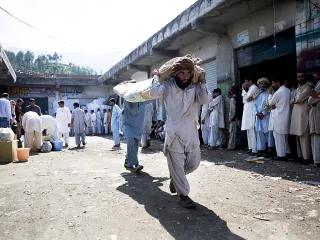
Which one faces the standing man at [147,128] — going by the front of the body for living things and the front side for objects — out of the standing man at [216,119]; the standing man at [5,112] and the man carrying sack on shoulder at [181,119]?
the standing man at [216,119]

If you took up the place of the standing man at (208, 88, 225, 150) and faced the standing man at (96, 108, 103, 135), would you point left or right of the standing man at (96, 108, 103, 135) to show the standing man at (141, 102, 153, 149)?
left

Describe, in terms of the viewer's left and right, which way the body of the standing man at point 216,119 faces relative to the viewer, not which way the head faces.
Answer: facing to the left of the viewer

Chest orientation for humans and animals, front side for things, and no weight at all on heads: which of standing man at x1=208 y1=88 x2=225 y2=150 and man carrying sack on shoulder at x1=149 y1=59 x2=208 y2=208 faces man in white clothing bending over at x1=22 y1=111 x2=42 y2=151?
the standing man

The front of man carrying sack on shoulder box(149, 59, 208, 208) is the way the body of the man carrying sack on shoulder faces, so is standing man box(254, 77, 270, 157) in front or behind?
behind

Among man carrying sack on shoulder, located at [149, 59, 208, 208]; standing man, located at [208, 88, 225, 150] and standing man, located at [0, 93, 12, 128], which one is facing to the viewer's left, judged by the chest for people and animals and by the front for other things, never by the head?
standing man, located at [208, 88, 225, 150]

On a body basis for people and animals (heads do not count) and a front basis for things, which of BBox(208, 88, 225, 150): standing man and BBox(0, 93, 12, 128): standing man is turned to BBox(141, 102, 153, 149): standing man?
BBox(208, 88, 225, 150): standing man

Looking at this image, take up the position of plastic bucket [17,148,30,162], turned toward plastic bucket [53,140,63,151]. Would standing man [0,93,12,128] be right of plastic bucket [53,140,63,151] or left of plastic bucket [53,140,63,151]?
left

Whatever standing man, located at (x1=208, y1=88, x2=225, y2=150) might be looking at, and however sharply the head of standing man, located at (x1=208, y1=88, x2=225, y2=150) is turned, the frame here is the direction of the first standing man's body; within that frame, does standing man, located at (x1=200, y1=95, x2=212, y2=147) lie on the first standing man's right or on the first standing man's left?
on the first standing man's right
